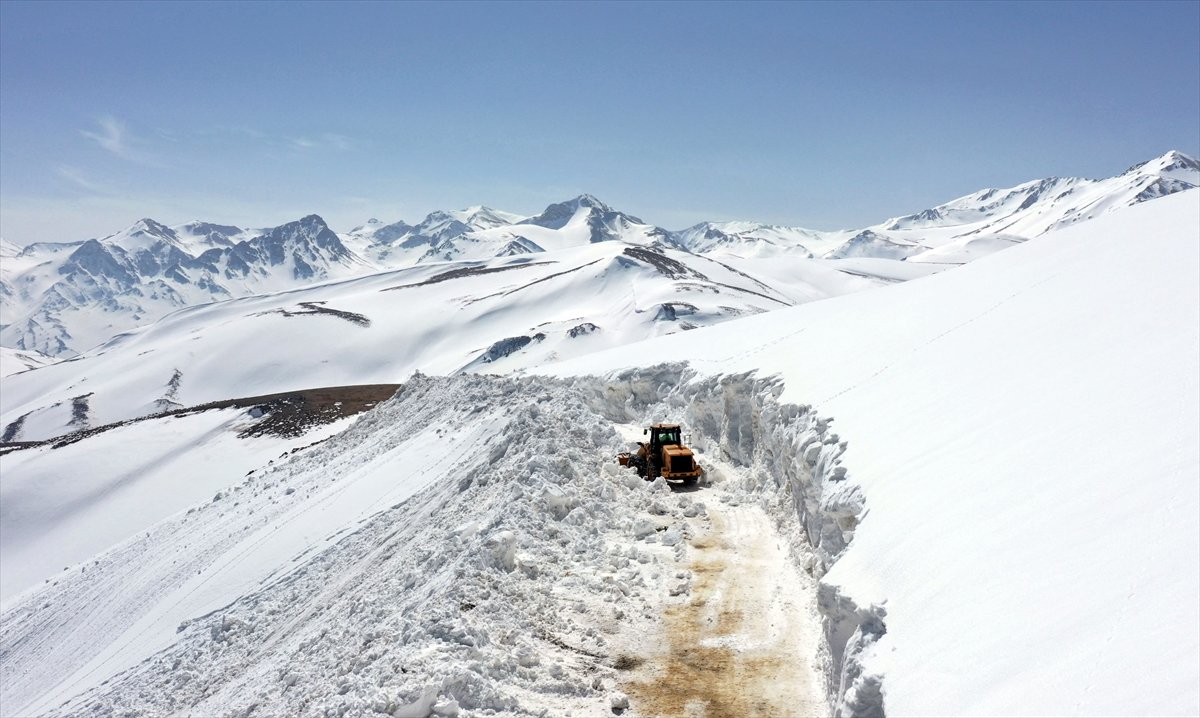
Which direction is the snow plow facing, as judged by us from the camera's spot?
facing away from the viewer and to the left of the viewer
